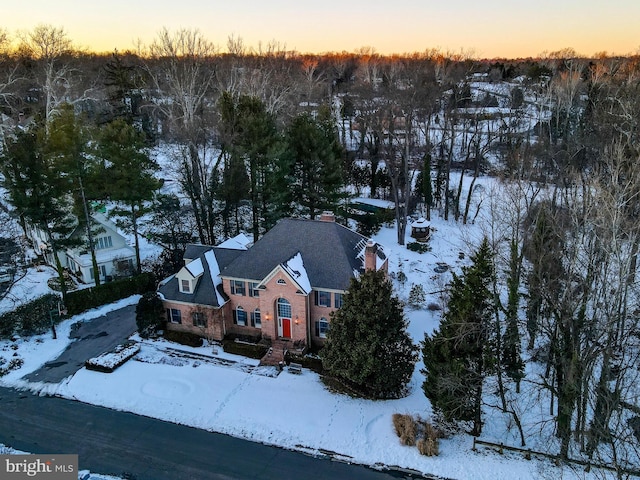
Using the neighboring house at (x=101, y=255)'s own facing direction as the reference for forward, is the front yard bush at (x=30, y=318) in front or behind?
in front

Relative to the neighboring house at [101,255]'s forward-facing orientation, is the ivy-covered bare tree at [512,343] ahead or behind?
ahead

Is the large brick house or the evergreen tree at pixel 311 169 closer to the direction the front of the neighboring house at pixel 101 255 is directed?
the large brick house

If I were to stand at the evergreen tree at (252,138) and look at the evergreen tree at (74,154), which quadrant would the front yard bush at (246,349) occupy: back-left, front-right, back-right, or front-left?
front-left

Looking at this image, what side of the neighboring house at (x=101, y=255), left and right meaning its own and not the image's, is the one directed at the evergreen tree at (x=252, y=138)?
left

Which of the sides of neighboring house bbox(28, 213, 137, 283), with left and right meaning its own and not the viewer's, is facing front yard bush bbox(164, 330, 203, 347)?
front

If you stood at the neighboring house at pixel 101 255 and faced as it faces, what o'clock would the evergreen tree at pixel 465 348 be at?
The evergreen tree is roughly at 11 o'clock from the neighboring house.

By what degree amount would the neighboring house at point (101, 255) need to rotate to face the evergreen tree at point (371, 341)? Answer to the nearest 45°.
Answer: approximately 45° to its left

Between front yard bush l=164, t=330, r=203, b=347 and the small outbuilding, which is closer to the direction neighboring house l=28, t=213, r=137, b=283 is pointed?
the front yard bush

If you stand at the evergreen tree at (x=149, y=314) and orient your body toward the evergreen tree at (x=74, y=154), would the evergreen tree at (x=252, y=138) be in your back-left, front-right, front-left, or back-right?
front-right

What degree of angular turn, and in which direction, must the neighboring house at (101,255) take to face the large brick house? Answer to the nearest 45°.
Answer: approximately 45° to its left

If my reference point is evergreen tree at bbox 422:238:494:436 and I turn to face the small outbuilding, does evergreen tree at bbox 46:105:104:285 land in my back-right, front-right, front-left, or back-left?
front-left

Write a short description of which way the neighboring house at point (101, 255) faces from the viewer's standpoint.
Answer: facing the viewer
